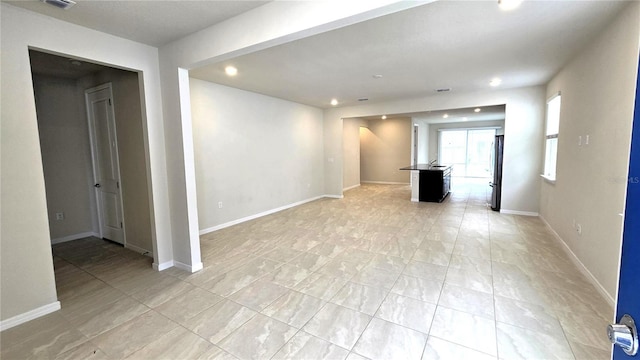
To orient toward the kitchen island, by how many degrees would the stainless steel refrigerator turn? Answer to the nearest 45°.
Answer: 0° — it already faces it

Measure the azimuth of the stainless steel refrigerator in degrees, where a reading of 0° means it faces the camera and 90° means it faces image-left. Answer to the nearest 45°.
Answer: approximately 90°

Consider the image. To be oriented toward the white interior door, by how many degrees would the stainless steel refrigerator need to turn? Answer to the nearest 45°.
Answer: approximately 45° to its left

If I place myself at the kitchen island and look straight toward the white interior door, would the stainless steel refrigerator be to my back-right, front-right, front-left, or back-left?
back-left
